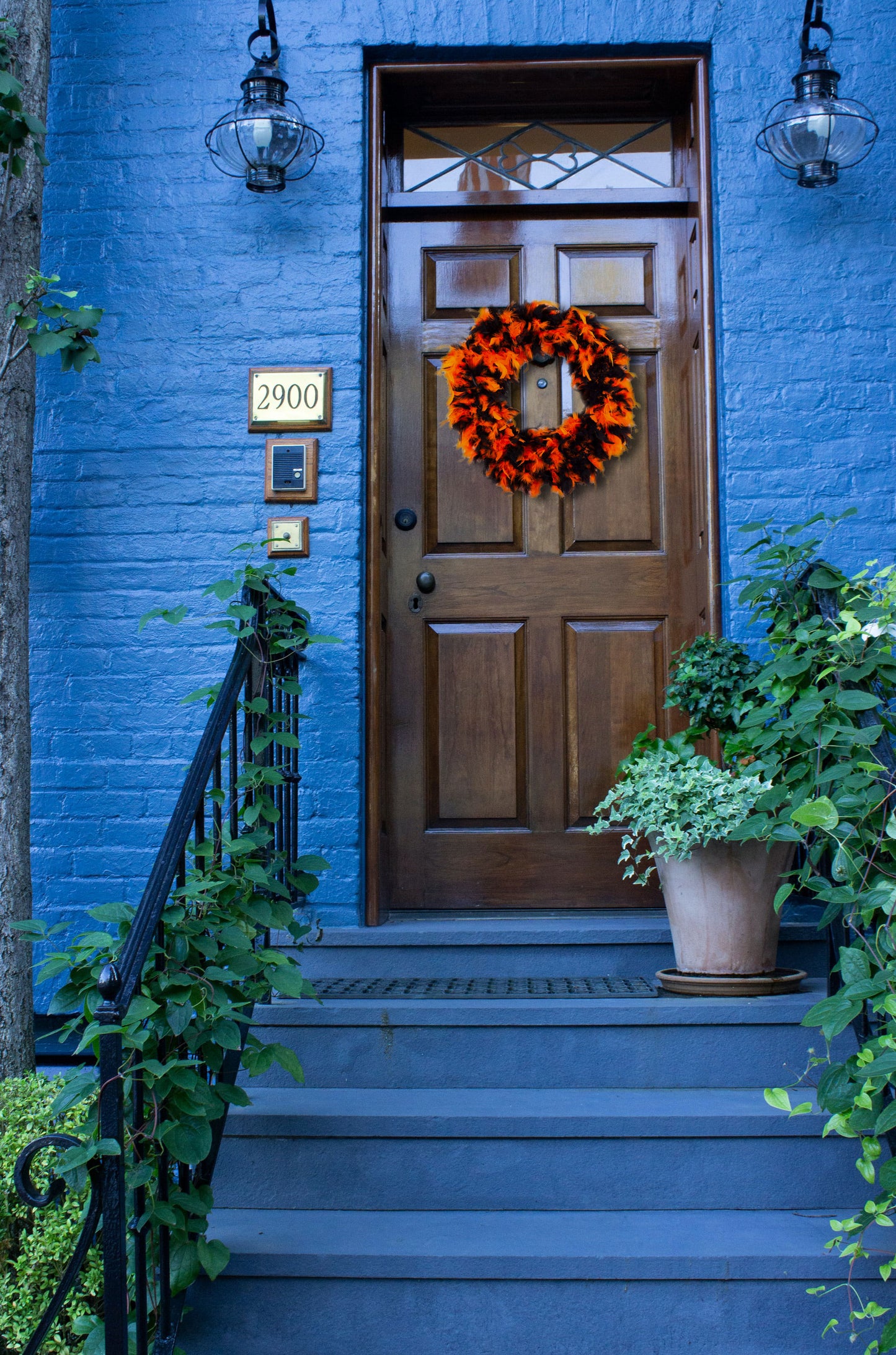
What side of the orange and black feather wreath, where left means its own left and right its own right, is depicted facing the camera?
front

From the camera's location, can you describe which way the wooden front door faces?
facing the viewer

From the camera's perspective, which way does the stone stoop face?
toward the camera

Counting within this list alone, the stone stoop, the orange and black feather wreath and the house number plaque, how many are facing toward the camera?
3
